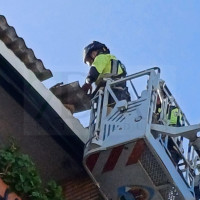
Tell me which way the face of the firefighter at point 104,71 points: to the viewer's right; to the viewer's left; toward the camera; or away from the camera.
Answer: to the viewer's left

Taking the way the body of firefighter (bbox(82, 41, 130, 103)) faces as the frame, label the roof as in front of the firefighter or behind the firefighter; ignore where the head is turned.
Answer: in front

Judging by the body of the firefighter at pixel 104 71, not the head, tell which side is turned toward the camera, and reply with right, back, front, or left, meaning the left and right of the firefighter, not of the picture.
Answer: left
